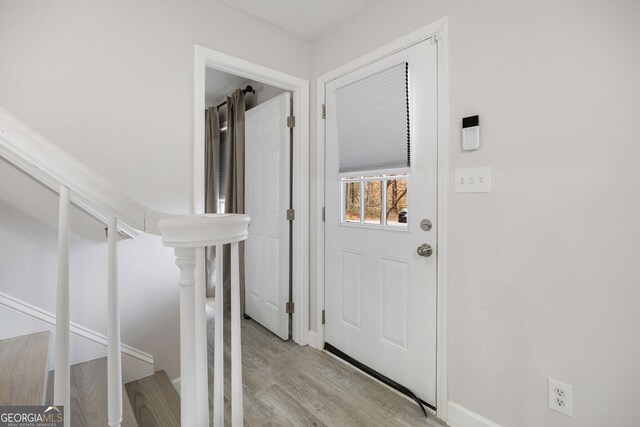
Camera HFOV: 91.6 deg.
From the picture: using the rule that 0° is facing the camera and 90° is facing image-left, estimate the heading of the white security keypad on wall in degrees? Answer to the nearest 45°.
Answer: approximately 45°

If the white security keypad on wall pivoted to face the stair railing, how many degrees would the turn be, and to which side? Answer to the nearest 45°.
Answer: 0° — it already faces it

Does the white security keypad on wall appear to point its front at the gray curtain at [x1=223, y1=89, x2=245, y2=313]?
no

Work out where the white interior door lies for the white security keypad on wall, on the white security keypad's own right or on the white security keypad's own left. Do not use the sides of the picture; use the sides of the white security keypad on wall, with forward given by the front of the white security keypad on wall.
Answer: on the white security keypad's own right

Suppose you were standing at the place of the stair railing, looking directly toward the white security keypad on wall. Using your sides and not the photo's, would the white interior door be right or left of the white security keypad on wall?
left

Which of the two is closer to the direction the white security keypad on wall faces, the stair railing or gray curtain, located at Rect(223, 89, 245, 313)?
the stair railing

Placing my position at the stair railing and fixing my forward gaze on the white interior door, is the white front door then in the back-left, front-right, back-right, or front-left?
front-right

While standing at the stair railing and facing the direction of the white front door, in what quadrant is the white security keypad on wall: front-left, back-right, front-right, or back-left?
front-right
